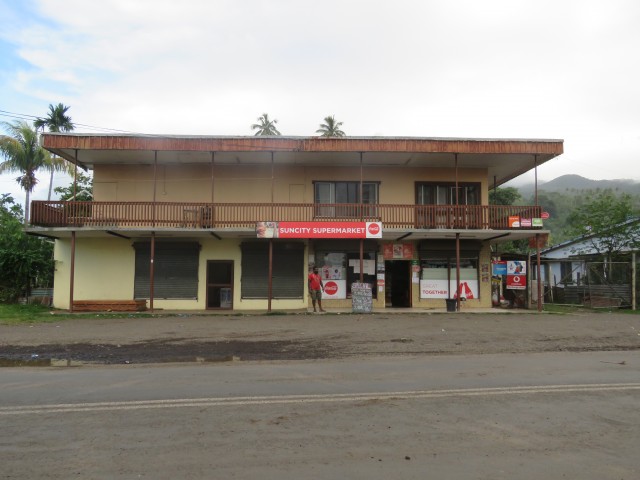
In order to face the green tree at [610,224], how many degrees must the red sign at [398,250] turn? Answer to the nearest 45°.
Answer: approximately 135° to its left

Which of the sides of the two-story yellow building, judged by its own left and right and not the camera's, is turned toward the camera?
front

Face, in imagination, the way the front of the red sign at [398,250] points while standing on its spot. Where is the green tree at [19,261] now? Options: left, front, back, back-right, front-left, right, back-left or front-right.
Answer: right

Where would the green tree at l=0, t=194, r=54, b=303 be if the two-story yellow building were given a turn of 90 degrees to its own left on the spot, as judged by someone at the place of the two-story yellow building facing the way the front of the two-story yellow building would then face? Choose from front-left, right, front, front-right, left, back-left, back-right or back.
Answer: back

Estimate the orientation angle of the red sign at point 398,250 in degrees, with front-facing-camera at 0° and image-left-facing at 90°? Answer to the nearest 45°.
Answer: approximately 0°

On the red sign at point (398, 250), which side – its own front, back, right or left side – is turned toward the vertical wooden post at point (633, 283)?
left

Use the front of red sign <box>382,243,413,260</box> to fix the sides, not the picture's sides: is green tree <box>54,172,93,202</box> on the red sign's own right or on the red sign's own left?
on the red sign's own right

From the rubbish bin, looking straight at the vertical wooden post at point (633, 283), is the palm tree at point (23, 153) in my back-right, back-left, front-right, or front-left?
back-left

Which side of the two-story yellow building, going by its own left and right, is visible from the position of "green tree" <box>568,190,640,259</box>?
left

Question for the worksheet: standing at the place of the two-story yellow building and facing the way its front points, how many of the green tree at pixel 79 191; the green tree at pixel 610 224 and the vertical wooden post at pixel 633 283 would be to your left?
2

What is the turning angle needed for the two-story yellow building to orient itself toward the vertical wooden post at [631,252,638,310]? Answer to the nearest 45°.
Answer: approximately 90° to its left

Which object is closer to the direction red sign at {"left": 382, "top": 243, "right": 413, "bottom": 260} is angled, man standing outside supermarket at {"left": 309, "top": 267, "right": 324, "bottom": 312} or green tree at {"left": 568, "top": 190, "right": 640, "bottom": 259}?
the man standing outside supermarket

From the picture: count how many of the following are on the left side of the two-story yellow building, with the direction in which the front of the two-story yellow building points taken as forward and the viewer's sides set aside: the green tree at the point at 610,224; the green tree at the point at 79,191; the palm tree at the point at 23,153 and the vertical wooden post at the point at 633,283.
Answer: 2

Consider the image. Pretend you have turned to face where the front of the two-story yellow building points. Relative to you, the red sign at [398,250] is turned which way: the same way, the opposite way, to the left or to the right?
the same way
